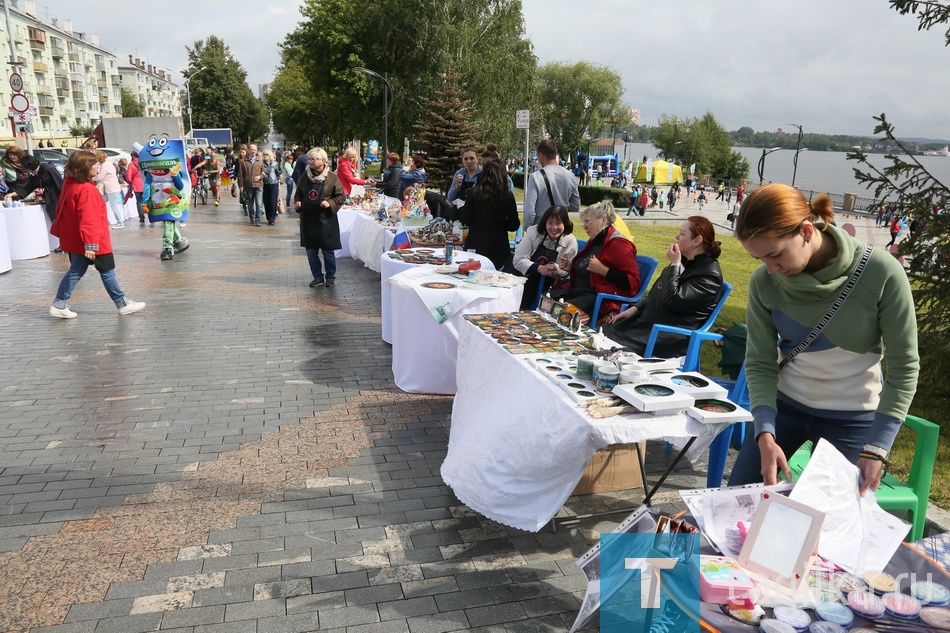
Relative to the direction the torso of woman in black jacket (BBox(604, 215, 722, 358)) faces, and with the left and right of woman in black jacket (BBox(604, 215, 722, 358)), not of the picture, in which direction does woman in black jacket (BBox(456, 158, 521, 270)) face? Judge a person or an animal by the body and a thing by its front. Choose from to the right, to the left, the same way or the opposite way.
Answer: to the right

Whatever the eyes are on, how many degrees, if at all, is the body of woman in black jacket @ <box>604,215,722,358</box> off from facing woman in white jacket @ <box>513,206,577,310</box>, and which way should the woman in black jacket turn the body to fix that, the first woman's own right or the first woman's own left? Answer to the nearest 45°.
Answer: approximately 45° to the first woman's own right

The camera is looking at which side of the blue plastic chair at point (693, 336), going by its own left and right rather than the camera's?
left

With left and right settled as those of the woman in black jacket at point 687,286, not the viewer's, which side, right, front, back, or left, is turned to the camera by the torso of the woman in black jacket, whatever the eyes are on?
left

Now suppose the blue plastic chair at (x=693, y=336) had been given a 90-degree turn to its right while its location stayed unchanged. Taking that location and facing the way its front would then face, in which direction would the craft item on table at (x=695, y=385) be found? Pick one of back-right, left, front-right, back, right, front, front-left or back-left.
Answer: back

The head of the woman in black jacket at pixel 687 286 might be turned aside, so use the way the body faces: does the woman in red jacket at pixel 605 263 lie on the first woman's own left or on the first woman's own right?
on the first woman's own right

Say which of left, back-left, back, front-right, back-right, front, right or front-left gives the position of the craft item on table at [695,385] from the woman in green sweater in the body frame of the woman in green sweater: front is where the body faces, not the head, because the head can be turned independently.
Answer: right

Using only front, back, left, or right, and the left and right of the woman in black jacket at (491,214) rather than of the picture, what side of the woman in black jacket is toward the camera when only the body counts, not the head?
back

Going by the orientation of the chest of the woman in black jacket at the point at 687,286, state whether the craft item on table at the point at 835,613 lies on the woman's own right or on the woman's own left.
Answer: on the woman's own left

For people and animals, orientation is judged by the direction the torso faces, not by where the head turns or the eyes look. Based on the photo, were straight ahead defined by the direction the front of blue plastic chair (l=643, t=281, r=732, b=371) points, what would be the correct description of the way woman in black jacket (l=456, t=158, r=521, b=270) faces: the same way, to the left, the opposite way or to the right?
to the right

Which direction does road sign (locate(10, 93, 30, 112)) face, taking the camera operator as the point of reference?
facing the viewer

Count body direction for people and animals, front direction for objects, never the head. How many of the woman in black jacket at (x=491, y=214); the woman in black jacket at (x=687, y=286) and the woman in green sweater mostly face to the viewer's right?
0

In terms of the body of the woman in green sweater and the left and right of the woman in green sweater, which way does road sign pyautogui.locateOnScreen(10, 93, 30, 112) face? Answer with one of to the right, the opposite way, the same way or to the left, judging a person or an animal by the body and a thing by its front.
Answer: to the left

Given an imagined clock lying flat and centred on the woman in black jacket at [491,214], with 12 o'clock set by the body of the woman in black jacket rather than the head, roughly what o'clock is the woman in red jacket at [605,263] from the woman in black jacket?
The woman in red jacket is roughly at 5 o'clock from the woman in black jacket.

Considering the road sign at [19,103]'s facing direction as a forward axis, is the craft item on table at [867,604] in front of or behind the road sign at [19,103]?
in front

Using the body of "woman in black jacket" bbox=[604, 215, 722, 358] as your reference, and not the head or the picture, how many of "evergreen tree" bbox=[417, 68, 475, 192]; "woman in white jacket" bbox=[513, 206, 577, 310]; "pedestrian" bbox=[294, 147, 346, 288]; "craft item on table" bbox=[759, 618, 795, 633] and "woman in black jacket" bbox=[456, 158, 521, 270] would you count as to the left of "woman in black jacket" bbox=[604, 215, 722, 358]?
1

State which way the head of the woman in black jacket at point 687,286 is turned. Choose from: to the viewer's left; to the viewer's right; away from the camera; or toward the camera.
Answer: to the viewer's left

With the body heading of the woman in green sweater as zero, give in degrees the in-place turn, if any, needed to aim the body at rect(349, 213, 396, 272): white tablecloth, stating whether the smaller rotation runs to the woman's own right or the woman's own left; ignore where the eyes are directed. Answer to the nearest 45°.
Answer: approximately 90° to the woman's own right
